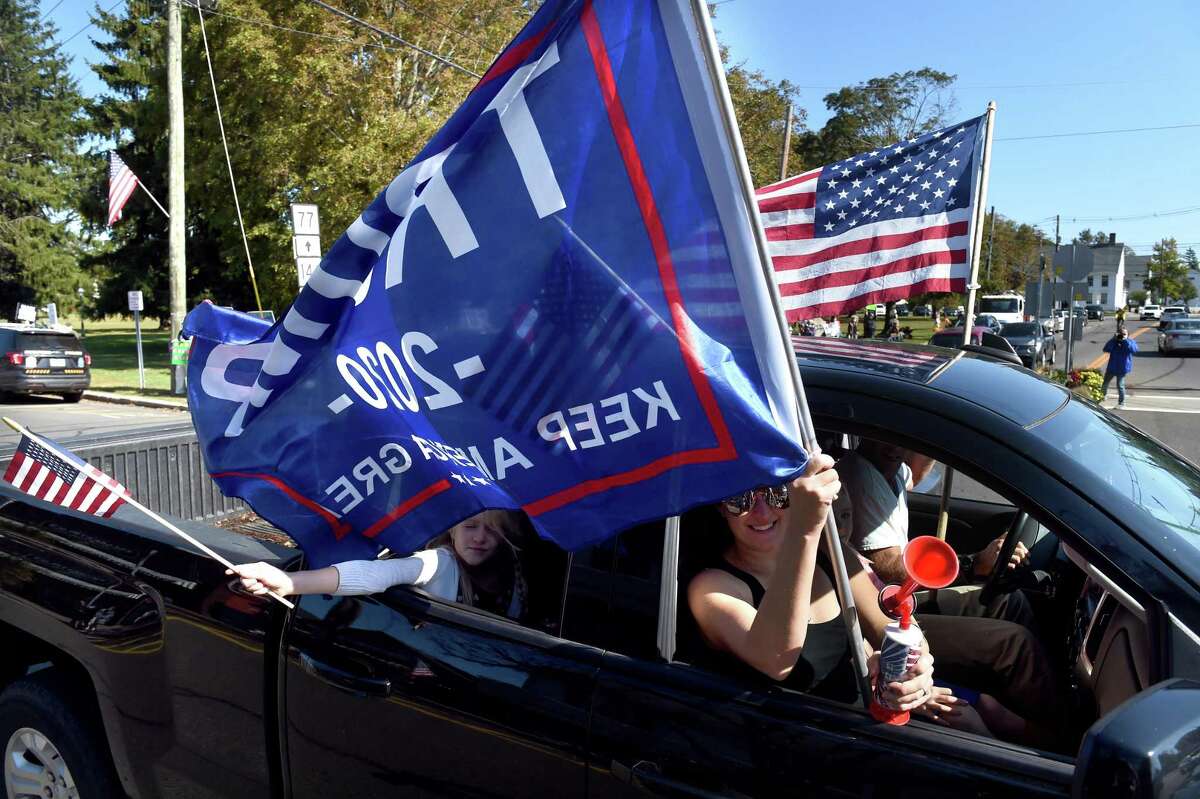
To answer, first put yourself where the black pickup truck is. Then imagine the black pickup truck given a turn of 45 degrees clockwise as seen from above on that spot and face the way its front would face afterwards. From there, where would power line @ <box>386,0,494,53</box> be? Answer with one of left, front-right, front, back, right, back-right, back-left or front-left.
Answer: back

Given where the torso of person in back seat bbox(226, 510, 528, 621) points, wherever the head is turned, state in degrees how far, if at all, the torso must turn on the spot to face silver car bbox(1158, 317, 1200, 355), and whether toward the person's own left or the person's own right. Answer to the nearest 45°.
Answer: approximately 135° to the person's own left

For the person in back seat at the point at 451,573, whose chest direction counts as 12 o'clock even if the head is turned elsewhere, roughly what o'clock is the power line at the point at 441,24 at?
The power line is roughly at 6 o'clock from the person in back seat.

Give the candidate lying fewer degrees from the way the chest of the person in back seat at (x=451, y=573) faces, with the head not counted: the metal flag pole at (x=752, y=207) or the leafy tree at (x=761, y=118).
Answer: the metal flag pole

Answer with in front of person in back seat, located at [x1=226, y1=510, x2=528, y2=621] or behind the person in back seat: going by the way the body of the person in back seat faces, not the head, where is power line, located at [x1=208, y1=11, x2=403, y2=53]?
behind

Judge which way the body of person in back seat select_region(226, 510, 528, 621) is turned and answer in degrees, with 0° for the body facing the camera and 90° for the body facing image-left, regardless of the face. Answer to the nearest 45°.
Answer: approximately 0°

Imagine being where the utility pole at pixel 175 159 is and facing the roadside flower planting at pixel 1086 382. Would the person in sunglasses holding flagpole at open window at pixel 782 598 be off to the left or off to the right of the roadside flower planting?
right

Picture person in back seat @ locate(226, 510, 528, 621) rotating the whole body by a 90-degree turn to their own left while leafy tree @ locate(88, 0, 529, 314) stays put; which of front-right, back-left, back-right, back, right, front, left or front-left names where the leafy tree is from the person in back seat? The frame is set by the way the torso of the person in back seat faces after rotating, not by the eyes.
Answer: left

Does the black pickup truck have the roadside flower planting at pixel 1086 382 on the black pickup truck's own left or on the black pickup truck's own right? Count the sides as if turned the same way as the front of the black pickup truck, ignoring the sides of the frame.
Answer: on the black pickup truck's own left

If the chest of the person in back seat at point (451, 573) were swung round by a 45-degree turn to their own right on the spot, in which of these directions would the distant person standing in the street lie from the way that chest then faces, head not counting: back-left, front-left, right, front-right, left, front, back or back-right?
back

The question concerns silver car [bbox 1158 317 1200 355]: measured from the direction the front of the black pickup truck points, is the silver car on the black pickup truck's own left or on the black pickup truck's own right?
on the black pickup truck's own left

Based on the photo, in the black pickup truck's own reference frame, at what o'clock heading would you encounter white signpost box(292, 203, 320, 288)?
The white signpost is roughly at 7 o'clock from the black pickup truck.

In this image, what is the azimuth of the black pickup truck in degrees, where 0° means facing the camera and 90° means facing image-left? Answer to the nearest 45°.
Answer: approximately 315°

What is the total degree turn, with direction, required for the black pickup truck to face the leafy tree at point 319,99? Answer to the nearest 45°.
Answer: approximately 135° to its left
